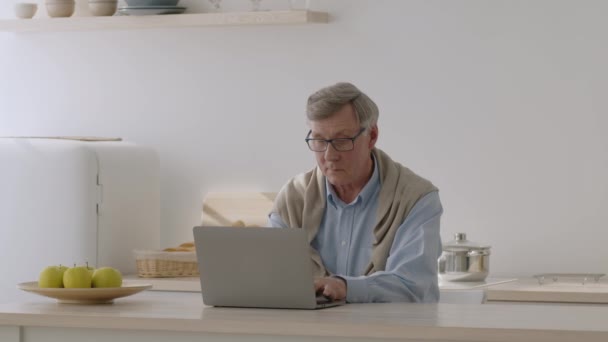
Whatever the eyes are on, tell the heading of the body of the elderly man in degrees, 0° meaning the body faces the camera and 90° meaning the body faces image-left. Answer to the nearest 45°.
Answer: approximately 45°

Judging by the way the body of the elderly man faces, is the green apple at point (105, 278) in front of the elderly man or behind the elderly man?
in front

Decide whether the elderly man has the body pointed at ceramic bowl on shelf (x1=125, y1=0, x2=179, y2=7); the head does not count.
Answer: no

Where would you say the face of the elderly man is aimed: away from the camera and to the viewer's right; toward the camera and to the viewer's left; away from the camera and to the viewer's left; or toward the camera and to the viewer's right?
toward the camera and to the viewer's left

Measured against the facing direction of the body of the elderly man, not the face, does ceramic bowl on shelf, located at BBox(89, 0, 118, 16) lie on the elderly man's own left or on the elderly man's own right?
on the elderly man's own right

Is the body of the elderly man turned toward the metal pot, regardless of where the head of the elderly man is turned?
no

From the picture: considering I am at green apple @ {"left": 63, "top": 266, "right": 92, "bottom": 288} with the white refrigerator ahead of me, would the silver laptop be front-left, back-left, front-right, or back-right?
back-right

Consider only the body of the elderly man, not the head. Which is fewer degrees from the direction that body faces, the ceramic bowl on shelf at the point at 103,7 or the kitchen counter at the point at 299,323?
the kitchen counter

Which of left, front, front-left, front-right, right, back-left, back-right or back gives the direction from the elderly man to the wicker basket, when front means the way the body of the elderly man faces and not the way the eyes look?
right

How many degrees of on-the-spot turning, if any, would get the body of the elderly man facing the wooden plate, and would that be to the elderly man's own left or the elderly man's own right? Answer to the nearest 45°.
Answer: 0° — they already face it

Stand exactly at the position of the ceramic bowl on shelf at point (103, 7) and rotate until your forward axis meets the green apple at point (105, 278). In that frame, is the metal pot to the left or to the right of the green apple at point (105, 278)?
left

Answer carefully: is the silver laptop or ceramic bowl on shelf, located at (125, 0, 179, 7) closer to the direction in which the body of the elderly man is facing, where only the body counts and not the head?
the silver laptop

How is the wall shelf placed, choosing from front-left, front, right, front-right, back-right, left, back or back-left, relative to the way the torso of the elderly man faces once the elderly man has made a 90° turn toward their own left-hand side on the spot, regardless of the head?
back

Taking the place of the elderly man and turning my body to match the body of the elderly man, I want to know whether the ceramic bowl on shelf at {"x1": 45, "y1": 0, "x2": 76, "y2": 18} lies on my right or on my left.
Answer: on my right
